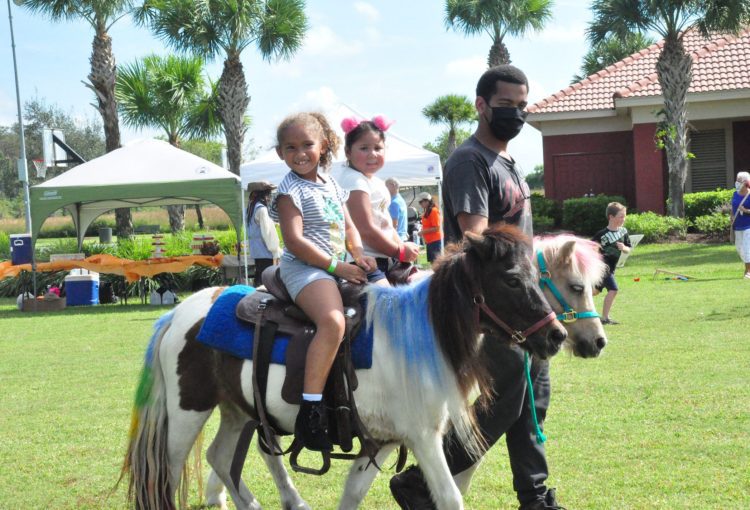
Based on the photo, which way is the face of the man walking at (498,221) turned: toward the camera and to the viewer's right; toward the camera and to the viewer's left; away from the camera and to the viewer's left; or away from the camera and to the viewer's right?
toward the camera and to the viewer's right

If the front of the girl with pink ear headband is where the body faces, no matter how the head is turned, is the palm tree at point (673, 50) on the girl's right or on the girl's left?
on the girl's left

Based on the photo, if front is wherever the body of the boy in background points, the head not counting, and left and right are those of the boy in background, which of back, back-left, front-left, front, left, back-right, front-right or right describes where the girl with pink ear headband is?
front-right

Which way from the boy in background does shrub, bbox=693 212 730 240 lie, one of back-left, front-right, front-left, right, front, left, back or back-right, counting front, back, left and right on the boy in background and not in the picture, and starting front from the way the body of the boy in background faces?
back-left

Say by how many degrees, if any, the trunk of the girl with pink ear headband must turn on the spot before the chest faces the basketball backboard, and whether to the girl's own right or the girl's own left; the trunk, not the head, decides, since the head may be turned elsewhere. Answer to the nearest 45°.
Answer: approximately 180°

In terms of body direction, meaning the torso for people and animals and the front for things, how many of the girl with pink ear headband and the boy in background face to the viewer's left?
0

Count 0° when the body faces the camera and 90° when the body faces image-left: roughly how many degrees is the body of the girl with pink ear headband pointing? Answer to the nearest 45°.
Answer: approximately 315°

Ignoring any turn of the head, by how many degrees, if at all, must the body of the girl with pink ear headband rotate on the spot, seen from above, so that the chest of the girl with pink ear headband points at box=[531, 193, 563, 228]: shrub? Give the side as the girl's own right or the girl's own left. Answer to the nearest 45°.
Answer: approximately 135° to the girl's own left

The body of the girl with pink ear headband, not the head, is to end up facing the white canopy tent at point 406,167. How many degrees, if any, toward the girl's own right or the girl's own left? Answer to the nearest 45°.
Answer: approximately 135° to the girl's own left
